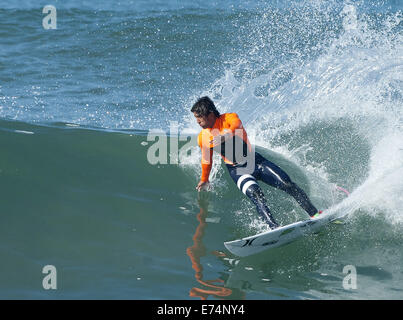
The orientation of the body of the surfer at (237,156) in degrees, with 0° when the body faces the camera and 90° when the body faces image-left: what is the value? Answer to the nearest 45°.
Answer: approximately 45°
